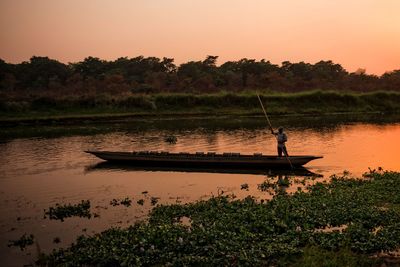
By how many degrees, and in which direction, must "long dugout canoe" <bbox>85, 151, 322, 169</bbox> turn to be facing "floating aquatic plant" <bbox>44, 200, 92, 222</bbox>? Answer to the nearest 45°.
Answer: approximately 45° to its left

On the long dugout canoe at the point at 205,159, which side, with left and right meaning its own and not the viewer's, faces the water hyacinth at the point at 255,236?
left

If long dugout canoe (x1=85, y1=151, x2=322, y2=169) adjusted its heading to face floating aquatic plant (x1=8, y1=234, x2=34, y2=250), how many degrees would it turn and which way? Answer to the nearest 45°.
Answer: approximately 45° to its left

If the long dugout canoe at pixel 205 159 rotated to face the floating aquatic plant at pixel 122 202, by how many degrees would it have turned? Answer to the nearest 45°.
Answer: approximately 45° to its left

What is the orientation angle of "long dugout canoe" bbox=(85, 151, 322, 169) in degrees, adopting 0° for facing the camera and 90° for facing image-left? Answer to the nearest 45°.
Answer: approximately 90°
